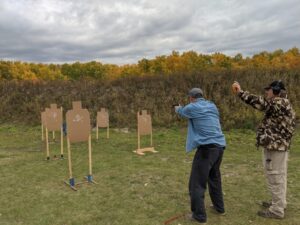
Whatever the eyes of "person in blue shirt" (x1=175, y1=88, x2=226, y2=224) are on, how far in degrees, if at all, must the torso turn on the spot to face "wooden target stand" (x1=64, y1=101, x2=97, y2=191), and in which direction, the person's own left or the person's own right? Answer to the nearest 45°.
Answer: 0° — they already face it

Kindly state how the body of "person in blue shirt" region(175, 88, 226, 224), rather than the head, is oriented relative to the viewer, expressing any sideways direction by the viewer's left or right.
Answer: facing away from the viewer and to the left of the viewer
